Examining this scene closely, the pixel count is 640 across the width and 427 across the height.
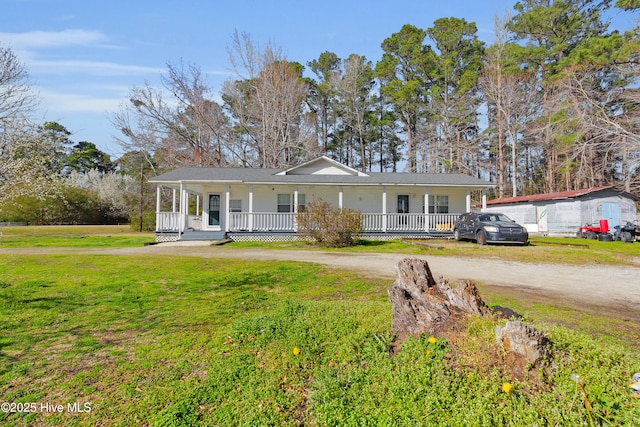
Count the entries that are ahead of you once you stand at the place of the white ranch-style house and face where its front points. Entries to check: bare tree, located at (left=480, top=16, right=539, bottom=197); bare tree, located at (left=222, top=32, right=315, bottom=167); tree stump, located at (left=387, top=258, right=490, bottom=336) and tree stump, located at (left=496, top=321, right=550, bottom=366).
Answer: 2

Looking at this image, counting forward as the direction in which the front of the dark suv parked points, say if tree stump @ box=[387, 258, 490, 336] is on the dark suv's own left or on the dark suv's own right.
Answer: on the dark suv's own right

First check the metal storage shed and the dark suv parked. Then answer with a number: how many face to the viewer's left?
0

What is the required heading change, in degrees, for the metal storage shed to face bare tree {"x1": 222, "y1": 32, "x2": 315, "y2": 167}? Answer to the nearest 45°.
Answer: approximately 135° to its right

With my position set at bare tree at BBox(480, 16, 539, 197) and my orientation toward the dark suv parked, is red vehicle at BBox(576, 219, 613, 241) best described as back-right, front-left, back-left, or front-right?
front-left

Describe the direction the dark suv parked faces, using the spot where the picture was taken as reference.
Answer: facing the viewer and to the right of the viewer

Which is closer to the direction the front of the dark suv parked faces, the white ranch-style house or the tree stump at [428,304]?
the tree stump

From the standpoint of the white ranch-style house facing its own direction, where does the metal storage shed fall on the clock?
The metal storage shed is roughly at 9 o'clock from the white ranch-style house.

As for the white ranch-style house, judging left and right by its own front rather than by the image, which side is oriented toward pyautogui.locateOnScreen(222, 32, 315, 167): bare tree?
back

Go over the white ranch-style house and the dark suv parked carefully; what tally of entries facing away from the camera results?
0

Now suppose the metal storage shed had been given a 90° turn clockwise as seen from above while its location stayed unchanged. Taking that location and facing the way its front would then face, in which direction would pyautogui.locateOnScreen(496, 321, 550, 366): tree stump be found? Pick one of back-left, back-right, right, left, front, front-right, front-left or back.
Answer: front-left

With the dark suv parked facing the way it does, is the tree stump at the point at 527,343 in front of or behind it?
in front

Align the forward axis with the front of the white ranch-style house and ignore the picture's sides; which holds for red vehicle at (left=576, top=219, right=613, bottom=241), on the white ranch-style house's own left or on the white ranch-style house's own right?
on the white ranch-style house's own left

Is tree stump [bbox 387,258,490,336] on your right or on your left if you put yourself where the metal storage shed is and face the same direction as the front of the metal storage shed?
on your right

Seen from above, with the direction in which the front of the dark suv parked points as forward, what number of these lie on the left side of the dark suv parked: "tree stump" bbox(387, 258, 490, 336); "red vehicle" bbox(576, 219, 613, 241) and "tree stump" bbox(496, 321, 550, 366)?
1

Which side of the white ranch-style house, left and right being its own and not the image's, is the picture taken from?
front

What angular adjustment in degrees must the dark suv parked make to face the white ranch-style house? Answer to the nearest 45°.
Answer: approximately 135° to its right
